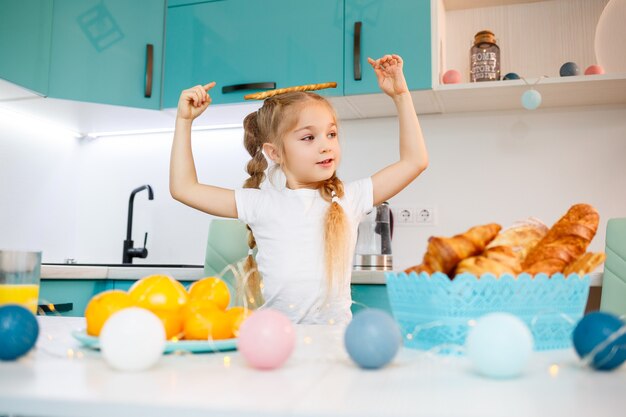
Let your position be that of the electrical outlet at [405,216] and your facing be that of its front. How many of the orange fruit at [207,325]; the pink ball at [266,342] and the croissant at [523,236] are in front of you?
3

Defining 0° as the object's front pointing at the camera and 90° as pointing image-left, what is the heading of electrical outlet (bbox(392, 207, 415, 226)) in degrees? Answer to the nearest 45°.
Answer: approximately 0°

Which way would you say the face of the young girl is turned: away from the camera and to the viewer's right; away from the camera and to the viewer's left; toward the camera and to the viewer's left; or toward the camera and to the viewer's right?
toward the camera and to the viewer's right

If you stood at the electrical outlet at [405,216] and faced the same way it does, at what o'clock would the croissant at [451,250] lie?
The croissant is roughly at 12 o'clock from the electrical outlet.

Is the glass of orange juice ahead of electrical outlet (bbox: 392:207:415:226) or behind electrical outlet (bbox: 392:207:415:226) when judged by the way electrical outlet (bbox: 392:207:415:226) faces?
ahead

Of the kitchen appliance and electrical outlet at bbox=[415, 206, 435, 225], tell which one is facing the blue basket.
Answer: the electrical outlet

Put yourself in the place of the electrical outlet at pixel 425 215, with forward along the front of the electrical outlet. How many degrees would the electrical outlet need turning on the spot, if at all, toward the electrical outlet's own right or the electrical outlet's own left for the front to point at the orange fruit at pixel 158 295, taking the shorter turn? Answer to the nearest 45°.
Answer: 0° — it already faces it

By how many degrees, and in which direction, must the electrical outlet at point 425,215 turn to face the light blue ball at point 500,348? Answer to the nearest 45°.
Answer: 0° — it already faces it
